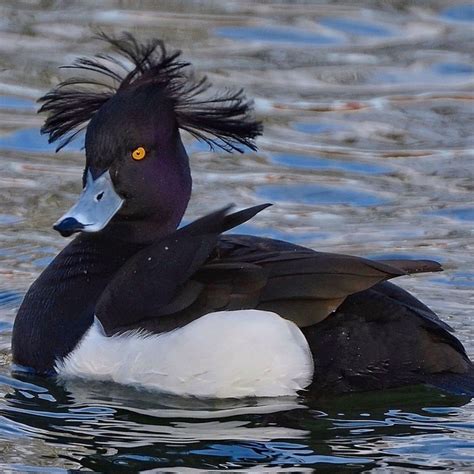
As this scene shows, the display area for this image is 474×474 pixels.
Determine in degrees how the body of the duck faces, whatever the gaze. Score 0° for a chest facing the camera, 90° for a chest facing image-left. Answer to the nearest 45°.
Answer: approximately 90°
